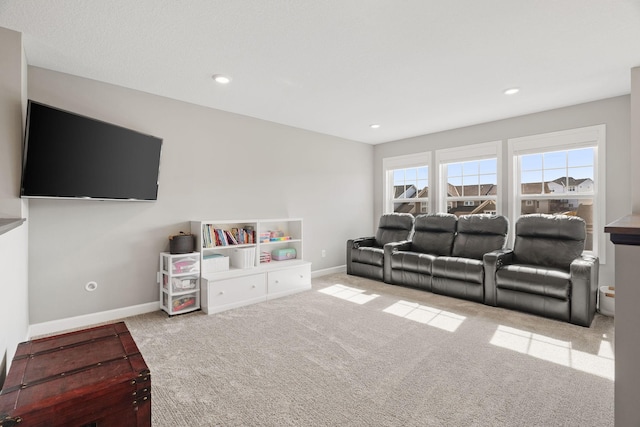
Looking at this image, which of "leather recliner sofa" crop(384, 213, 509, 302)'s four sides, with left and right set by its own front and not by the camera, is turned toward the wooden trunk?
front

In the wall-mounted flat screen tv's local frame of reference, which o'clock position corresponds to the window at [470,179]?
The window is roughly at 11 o'clock from the wall-mounted flat screen tv.

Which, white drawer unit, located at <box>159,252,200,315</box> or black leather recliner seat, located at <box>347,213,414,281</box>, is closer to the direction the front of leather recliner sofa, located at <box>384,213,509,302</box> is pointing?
the white drawer unit

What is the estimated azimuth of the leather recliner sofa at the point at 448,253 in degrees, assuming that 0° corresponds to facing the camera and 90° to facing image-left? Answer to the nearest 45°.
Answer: approximately 45°

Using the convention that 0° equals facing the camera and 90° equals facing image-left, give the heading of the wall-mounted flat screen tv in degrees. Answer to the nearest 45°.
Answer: approximately 315°

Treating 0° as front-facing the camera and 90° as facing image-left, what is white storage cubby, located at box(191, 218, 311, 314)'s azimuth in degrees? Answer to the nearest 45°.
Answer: approximately 315°

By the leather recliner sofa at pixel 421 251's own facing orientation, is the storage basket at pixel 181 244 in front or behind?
in front

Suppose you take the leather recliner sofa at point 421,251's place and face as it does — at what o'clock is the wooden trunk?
The wooden trunk is roughly at 11 o'clock from the leather recliner sofa.

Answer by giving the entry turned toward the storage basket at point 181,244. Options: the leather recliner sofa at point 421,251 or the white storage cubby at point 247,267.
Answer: the leather recliner sofa

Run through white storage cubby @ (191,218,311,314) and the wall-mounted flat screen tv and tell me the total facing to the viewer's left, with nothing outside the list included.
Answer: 0

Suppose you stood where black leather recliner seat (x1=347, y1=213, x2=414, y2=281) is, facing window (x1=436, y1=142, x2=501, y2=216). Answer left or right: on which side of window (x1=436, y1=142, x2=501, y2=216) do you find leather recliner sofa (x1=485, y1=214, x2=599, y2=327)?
right
